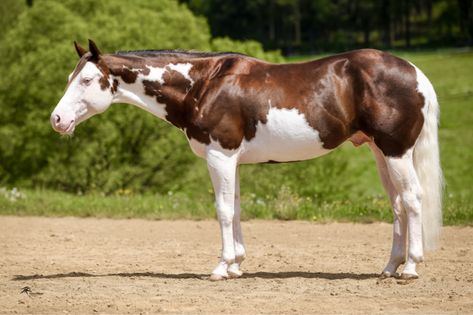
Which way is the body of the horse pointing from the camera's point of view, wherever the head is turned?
to the viewer's left
